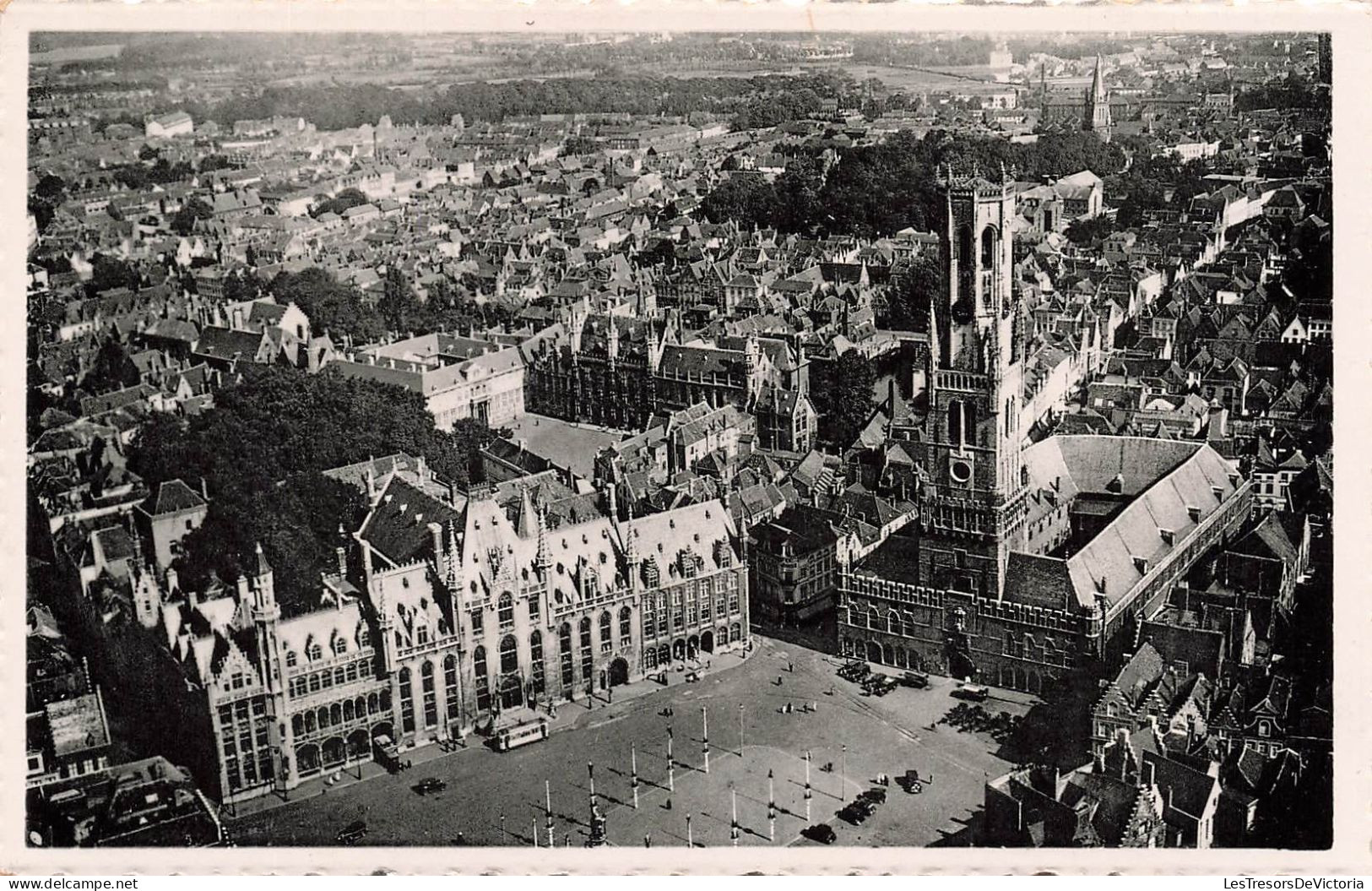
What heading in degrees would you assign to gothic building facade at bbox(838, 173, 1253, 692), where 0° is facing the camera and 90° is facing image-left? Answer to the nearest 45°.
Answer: approximately 45°

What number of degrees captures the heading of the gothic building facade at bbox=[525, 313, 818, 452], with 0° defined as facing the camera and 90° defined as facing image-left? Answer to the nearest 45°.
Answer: approximately 45°

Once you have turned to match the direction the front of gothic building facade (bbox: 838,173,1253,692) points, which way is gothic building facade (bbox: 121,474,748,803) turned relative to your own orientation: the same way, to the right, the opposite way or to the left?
to the left

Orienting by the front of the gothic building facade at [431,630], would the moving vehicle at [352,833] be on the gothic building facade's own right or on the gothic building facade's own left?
on the gothic building facade's own right

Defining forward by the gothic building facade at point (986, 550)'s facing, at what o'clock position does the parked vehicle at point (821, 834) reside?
The parked vehicle is roughly at 11 o'clock from the gothic building facade.

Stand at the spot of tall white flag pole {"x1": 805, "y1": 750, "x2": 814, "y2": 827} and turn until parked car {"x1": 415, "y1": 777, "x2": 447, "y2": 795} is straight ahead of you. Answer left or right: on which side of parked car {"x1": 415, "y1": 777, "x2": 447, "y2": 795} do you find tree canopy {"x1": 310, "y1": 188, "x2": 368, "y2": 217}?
right

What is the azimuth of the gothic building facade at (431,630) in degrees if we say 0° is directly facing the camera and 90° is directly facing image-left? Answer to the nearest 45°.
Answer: approximately 315°
